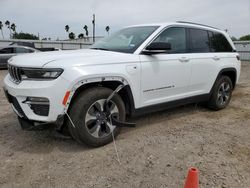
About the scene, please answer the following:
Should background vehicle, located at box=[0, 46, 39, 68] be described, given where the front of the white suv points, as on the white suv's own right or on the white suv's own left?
on the white suv's own right

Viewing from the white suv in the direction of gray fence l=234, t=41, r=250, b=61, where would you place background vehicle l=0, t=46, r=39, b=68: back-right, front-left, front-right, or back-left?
front-left

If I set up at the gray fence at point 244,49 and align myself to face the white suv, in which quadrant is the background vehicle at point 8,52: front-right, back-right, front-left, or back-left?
front-right

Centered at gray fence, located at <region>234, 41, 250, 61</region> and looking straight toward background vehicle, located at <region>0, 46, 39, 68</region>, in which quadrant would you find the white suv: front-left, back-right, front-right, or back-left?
front-left

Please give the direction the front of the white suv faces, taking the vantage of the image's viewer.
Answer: facing the viewer and to the left of the viewer

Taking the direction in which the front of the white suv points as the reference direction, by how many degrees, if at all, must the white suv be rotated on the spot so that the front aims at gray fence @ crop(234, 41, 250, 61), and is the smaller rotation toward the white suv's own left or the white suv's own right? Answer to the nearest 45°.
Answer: approximately 180°
